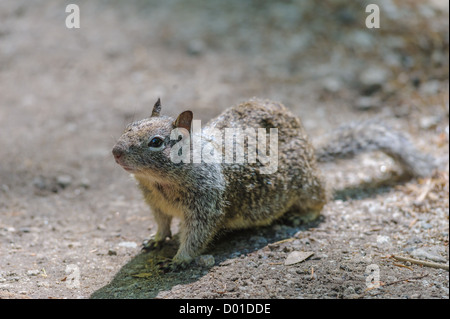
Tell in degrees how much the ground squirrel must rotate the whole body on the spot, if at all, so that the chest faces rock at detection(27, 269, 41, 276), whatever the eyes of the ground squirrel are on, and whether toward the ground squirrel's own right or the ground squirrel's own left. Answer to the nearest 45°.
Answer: approximately 45° to the ground squirrel's own right

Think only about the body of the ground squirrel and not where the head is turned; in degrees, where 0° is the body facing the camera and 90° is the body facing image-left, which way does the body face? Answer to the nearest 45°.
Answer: approximately 45°

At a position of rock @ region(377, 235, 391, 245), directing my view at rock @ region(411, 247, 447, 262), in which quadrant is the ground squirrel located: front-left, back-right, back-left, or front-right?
back-right

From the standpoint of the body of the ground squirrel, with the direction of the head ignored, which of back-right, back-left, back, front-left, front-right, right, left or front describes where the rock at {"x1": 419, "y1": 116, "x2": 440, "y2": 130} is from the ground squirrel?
back

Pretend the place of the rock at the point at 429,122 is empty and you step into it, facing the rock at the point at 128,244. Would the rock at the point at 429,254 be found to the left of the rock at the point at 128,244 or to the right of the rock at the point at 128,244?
left

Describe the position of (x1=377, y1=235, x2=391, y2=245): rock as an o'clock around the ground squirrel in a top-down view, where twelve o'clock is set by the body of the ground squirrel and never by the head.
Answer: The rock is roughly at 7 o'clock from the ground squirrel.
